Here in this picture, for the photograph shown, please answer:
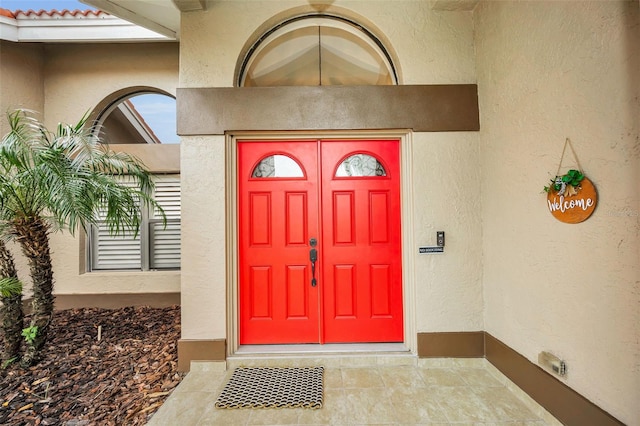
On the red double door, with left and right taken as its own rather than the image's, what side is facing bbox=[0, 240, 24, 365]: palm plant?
right

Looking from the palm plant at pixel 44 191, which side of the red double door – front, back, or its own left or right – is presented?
right

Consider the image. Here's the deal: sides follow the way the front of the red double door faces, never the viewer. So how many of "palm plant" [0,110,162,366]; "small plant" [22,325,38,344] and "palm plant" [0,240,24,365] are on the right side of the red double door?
3

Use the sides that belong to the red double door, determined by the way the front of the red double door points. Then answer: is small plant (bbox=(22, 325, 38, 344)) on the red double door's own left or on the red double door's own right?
on the red double door's own right

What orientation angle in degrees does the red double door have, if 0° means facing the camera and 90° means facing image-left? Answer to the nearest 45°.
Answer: approximately 0°
